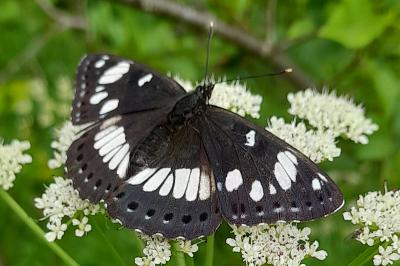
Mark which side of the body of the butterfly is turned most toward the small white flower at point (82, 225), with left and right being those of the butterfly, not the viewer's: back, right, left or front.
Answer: back

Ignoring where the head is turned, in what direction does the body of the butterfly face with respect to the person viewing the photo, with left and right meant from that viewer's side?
facing away from the viewer and to the right of the viewer
